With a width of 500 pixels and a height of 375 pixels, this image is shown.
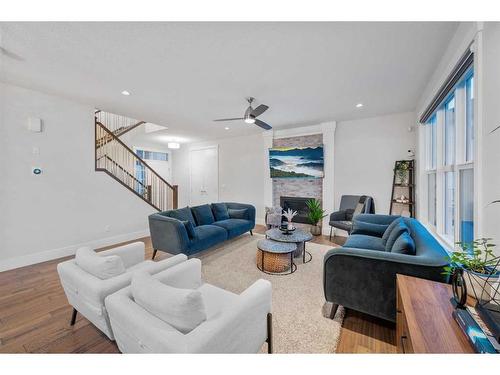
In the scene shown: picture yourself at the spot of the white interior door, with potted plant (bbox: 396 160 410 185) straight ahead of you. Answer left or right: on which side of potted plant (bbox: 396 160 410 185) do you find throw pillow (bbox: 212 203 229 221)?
right

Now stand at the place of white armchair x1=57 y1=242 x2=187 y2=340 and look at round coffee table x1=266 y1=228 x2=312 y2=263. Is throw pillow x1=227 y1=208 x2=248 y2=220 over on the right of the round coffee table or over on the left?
left

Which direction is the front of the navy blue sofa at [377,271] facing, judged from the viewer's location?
facing to the left of the viewer

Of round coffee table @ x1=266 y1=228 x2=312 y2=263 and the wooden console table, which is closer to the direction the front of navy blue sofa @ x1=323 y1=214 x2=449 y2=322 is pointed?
the round coffee table

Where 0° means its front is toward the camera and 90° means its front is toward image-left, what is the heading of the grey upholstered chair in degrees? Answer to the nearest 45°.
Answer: approximately 45°

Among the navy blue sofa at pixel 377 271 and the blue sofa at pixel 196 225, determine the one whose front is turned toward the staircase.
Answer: the navy blue sofa

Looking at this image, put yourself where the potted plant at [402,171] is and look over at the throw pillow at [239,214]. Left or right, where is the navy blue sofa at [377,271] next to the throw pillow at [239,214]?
left

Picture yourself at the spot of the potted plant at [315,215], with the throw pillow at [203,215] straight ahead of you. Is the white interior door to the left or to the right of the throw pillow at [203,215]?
right
